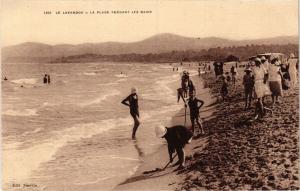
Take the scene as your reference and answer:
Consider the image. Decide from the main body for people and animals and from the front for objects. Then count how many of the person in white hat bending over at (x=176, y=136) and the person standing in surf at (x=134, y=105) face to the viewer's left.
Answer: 1

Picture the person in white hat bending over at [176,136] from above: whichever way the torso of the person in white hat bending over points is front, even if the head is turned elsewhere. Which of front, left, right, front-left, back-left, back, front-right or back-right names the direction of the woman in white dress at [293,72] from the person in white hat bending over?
back-right

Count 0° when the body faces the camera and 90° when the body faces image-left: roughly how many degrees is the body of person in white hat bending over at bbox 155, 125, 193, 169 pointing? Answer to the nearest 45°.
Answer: approximately 90°

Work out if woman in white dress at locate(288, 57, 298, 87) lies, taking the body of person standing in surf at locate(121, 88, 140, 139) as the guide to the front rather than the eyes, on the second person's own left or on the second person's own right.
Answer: on the second person's own left

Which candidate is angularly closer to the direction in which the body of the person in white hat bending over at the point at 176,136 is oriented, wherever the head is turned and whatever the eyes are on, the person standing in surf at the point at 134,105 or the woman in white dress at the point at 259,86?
the person standing in surf

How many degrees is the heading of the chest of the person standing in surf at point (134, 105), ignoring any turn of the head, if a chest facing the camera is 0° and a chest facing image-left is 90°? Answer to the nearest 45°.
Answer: approximately 315°

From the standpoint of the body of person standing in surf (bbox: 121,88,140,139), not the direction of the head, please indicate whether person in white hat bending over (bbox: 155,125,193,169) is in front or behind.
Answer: in front

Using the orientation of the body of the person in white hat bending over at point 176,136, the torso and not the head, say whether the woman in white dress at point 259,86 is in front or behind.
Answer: behind

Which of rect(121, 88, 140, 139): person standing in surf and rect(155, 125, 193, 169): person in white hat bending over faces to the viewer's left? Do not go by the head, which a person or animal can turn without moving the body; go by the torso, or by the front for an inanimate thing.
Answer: the person in white hat bending over
